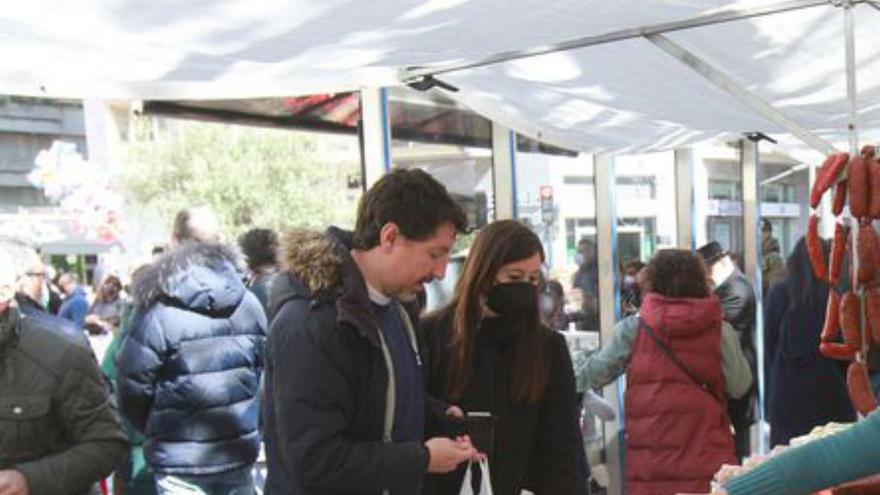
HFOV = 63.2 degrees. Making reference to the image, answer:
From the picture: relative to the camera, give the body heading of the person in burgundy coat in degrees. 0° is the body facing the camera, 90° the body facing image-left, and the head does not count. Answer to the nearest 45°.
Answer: approximately 180°

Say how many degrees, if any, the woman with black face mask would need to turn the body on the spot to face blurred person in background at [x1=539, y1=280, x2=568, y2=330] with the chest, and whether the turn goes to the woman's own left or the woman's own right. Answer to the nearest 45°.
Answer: approximately 180°

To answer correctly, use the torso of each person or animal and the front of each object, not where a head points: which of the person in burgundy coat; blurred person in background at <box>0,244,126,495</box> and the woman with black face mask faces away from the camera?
the person in burgundy coat

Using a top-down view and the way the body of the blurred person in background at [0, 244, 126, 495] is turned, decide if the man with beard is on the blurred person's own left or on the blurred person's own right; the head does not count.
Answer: on the blurred person's own left

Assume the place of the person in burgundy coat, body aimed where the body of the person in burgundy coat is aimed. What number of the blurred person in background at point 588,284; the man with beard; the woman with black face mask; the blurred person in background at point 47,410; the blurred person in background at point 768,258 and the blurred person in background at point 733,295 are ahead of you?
3

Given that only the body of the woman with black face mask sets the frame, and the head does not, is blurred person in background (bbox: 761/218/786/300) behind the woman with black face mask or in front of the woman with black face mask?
behind

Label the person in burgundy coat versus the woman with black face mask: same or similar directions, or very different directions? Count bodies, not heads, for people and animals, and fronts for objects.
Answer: very different directions

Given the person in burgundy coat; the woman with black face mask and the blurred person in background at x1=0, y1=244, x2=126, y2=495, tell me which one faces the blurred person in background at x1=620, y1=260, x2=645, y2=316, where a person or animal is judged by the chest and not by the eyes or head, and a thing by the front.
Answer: the person in burgundy coat

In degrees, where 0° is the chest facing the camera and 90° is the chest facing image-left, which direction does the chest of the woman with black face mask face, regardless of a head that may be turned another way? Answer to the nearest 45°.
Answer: approximately 0°

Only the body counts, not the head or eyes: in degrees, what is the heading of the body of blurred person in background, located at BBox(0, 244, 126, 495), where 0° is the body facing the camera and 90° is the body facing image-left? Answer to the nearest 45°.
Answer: approximately 45°

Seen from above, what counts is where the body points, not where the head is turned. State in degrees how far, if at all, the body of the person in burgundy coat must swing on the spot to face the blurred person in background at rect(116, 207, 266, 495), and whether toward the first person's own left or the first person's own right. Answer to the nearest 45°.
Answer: approximately 90° to the first person's own left

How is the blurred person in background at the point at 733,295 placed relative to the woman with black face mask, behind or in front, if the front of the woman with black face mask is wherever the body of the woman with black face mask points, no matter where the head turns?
behind
